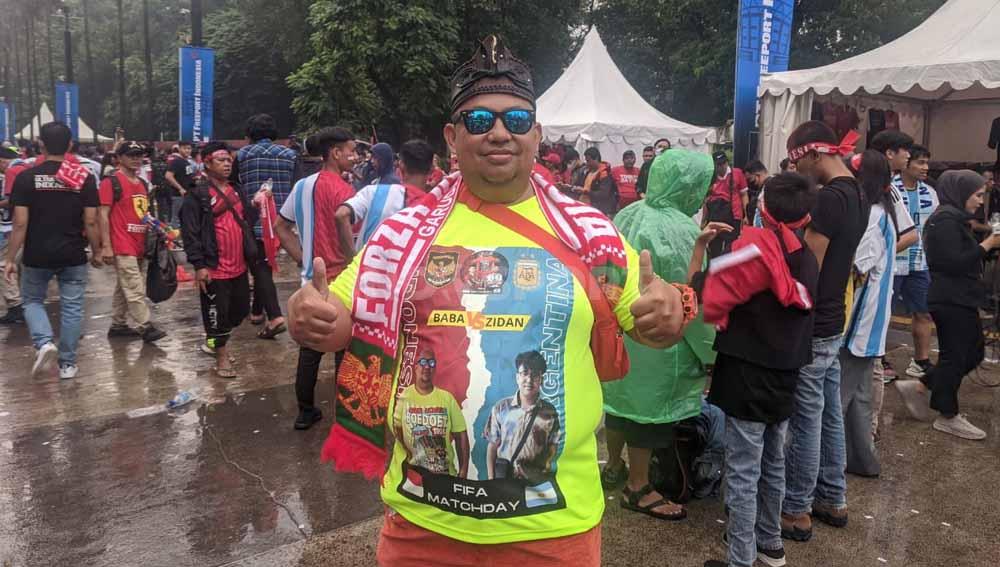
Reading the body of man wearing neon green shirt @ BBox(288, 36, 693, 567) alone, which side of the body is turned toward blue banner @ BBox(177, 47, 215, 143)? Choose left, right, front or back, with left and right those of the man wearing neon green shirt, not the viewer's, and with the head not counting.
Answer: back

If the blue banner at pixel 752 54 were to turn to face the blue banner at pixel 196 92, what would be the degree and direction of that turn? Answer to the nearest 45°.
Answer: approximately 90° to its right

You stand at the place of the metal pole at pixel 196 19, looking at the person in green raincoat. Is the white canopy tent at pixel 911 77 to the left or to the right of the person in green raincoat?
left

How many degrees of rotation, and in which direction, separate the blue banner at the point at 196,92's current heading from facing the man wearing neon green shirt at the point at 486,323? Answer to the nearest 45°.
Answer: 0° — it already faces them
